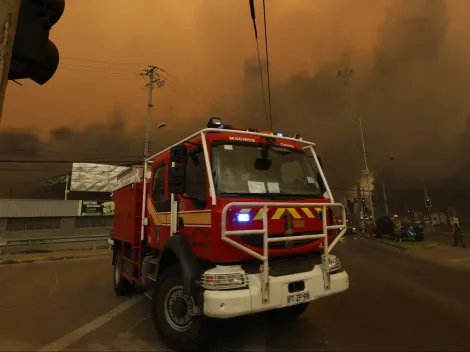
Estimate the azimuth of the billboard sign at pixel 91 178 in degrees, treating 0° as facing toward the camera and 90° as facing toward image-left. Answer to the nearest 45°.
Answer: approximately 0°

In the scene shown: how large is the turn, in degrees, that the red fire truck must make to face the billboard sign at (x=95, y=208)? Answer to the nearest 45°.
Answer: approximately 180°

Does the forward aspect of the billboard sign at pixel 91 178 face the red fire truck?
yes

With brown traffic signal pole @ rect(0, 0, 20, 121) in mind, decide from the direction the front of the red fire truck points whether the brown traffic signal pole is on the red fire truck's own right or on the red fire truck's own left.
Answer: on the red fire truck's own right

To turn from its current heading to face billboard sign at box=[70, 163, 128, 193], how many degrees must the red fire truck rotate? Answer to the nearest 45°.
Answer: approximately 180°
